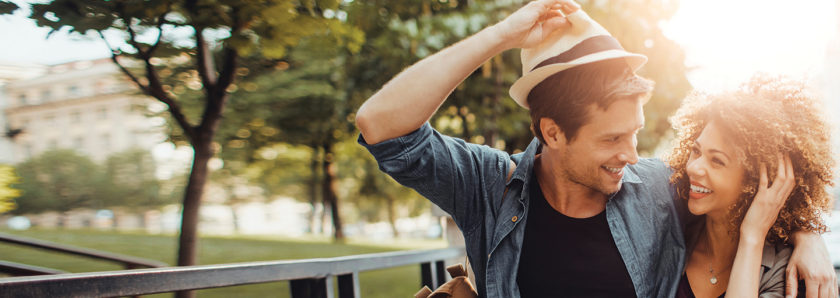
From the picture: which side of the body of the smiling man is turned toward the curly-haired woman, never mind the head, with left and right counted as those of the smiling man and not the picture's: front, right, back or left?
left

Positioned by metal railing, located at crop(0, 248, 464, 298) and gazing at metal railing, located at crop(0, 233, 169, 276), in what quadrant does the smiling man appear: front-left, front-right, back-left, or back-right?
back-right

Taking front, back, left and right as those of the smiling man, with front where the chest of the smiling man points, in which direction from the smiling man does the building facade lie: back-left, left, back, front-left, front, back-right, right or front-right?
back-right

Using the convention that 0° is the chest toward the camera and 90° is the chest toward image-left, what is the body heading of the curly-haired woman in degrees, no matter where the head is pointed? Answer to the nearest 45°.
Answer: approximately 45°

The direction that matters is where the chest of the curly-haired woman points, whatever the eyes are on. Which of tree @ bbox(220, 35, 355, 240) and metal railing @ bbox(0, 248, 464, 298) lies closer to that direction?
the metal railing

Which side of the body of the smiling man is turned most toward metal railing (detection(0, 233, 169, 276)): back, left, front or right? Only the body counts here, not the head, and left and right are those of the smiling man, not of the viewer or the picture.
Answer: right

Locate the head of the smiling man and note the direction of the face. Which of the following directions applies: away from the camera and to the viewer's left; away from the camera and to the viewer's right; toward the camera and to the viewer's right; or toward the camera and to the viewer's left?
toward the camera and to the viewer's right

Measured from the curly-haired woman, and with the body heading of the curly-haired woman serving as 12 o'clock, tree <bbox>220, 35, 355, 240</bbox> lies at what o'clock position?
The tree is roughly at 3 o'clock from the curly-haired woman.

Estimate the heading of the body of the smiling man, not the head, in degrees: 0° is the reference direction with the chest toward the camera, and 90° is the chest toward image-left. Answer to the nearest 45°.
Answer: approximately 0°
